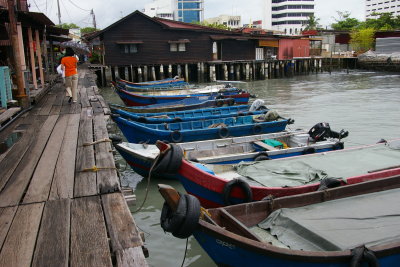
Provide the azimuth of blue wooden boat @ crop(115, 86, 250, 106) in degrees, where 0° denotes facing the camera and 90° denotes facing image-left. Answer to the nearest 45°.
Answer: approximately 90°

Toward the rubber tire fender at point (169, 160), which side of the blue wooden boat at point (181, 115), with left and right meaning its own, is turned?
left

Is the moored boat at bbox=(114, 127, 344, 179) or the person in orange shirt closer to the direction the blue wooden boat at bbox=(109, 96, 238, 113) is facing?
the person in orange shirt

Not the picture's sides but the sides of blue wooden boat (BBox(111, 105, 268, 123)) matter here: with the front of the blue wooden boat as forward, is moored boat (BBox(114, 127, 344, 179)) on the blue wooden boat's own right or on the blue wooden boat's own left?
on the blue wooden boat's own left

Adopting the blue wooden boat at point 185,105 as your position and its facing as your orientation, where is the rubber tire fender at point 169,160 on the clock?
The rubber tire fender is roughly at 9 o'clock from the blue wooden boat.

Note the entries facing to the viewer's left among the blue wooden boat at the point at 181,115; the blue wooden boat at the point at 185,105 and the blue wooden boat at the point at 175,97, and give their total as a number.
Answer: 3

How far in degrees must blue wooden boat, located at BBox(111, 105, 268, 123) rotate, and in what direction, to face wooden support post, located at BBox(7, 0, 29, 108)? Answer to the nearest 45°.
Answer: approximately 45° to its left

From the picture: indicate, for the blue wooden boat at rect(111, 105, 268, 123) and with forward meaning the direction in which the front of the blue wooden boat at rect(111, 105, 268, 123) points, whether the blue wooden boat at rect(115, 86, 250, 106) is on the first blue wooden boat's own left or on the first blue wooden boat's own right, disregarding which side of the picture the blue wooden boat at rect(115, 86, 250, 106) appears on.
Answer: on the first blue wooden boat's own right

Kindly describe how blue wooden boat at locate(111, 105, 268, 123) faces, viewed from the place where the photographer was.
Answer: facing to the left of the viewer

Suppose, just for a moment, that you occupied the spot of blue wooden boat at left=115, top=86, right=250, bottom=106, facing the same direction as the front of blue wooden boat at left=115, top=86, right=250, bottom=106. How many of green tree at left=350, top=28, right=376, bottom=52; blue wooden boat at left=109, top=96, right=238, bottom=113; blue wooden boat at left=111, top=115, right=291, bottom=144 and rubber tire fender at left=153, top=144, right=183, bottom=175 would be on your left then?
3

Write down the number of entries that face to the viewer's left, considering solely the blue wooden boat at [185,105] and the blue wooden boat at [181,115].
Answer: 2

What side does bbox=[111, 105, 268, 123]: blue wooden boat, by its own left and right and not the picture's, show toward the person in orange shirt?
front

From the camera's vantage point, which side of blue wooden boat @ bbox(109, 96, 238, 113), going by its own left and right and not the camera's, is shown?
left

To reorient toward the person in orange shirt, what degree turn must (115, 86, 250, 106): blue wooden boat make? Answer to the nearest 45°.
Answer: approximately 45° to its left
